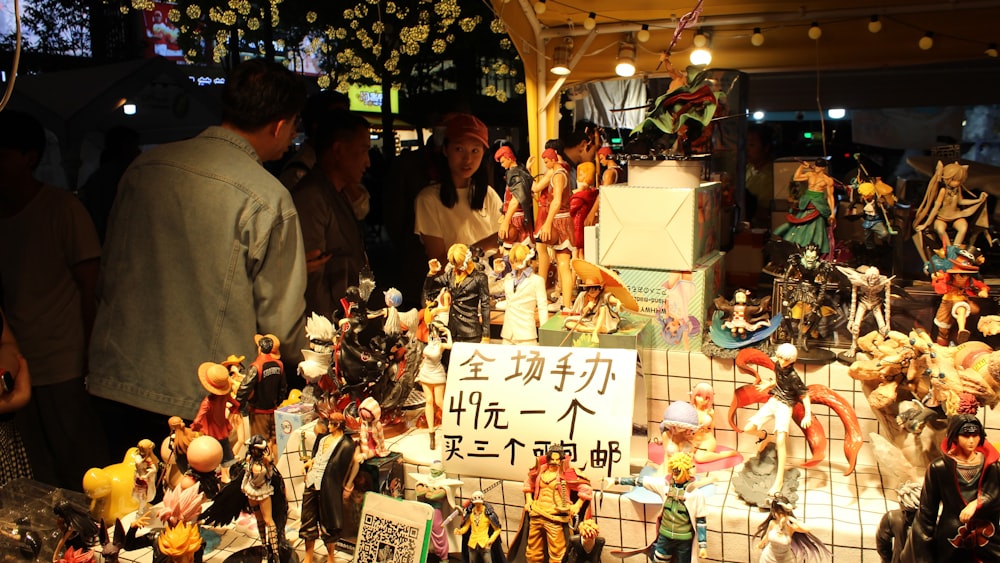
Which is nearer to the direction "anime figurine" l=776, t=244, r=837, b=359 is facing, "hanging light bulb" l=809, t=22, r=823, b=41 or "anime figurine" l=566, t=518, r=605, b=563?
the anime figurine

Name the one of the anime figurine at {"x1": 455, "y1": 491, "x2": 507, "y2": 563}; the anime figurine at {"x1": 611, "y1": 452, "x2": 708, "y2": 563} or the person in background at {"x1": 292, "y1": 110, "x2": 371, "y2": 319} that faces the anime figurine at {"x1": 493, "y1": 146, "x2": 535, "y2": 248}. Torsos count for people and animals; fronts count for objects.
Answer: the person in background

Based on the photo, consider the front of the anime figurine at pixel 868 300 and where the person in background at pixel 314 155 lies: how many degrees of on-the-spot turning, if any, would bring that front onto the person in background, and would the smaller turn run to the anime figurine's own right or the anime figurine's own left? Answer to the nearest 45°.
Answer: approximately 90° to the anime figurine's own right

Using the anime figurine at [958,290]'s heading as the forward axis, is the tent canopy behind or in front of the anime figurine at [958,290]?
behind

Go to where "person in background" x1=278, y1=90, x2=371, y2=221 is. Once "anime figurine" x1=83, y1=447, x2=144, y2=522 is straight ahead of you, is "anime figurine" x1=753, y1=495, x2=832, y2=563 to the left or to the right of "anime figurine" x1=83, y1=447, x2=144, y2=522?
left

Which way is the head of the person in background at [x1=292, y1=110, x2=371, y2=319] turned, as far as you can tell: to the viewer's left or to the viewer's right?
to the viewer's right

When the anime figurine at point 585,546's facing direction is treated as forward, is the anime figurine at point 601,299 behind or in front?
behind
